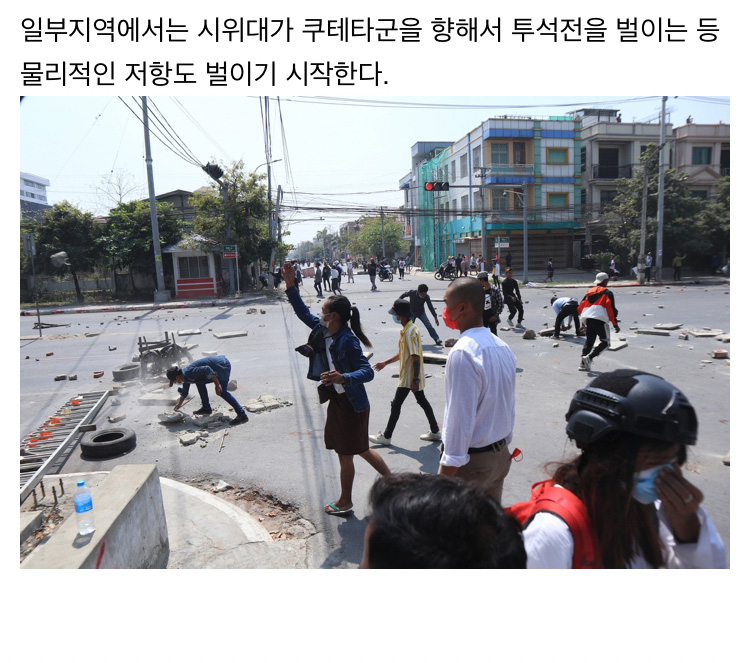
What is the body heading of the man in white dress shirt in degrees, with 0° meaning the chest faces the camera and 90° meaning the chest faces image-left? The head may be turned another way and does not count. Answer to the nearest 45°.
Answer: approximately 135°

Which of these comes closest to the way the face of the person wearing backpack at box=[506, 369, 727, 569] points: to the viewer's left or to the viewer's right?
to the viewer's right

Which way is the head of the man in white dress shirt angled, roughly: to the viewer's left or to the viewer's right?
to the viewer's left
